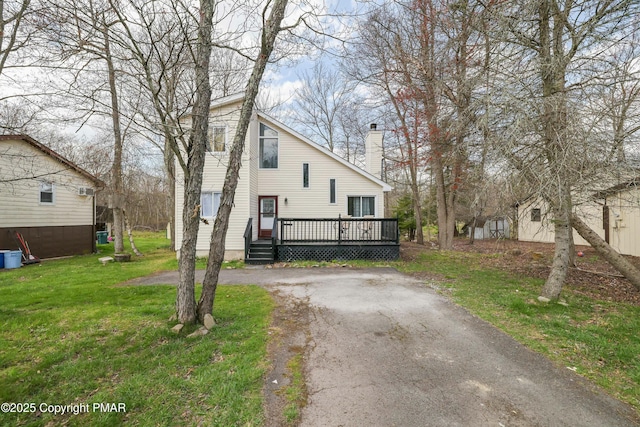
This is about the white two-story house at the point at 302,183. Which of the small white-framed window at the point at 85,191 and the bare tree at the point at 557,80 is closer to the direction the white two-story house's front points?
the bare tree

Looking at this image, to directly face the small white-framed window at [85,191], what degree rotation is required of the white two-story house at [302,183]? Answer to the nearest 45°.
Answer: approximately 90° to its right

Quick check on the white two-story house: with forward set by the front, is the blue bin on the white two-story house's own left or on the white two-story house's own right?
on the white two-story house's own right

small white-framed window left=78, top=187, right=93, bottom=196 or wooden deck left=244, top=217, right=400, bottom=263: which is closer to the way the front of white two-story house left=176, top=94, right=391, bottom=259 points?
the wooden deck

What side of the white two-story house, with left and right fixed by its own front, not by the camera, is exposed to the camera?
front

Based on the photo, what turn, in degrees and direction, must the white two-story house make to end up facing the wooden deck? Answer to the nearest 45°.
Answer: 0° — it already faces it

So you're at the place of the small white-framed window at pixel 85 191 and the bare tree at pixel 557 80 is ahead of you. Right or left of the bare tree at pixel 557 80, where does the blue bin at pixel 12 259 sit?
right

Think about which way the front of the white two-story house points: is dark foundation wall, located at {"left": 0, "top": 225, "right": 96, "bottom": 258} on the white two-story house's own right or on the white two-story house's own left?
on the white two-story house's own right

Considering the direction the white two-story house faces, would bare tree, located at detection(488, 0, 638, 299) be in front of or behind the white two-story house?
in front
